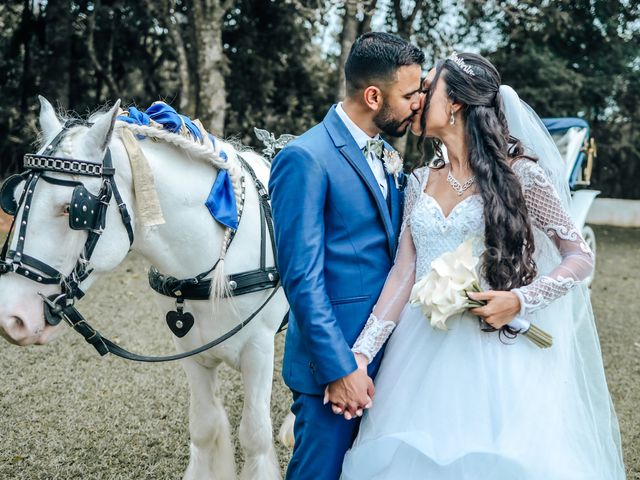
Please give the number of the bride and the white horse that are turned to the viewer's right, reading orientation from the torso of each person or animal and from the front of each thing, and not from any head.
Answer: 0

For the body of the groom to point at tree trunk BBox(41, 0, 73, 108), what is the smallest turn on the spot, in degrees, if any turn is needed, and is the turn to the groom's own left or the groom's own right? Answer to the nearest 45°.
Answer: approximately 180°

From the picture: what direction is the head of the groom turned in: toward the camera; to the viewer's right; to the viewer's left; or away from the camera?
to the viewer's right

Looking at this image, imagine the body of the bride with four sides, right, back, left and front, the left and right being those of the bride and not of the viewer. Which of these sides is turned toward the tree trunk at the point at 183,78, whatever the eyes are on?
right

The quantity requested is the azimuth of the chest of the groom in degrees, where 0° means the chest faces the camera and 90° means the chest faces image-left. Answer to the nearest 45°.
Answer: approximately 315°

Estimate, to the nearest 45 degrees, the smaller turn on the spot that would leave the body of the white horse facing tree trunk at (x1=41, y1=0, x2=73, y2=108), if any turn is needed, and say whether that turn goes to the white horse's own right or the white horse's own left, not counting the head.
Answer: approximately 135° to the white horse's own right

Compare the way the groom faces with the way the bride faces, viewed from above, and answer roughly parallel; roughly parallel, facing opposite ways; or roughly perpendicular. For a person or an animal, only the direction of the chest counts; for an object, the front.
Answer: roughly perpendicular

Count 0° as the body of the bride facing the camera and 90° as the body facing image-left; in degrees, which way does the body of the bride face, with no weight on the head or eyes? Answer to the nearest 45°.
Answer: approximately 45°

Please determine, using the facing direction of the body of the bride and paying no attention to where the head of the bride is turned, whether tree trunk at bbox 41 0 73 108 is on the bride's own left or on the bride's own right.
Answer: on the bride's own right

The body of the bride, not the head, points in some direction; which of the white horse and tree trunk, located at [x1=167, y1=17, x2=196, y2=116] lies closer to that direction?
the white horse
